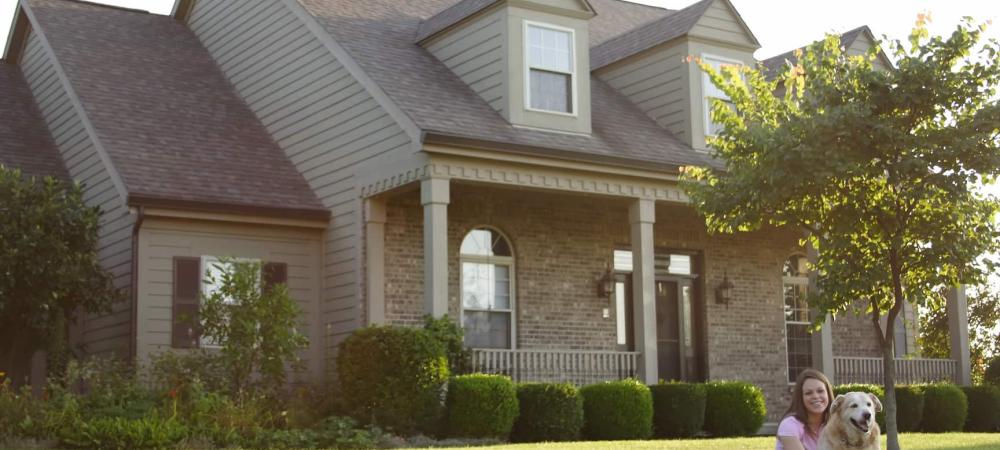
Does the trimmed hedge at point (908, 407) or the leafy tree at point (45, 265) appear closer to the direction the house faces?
the trimmed hedge

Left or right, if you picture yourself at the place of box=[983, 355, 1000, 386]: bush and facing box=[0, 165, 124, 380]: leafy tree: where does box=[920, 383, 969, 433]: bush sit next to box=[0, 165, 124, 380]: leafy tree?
left

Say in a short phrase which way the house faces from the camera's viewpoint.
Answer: facing the viewer and to the right of the viewer

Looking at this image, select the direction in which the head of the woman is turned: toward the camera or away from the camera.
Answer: toward the camera

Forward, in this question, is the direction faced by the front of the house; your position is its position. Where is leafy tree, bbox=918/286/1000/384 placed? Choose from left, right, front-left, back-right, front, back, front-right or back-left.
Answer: left

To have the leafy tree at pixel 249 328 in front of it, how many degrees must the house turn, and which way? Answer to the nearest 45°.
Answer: approximately 90° to its right

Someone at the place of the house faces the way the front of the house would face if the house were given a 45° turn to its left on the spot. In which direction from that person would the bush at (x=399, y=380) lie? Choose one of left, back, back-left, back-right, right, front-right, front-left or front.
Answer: right

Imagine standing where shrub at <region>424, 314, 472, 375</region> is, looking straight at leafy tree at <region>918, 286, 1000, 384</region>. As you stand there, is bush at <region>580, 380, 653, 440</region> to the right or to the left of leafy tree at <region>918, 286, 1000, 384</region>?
right

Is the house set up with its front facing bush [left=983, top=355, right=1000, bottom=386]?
no

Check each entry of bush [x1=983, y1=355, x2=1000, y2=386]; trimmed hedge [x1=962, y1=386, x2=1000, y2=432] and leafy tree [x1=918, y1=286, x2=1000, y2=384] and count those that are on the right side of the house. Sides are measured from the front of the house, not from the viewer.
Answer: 0
